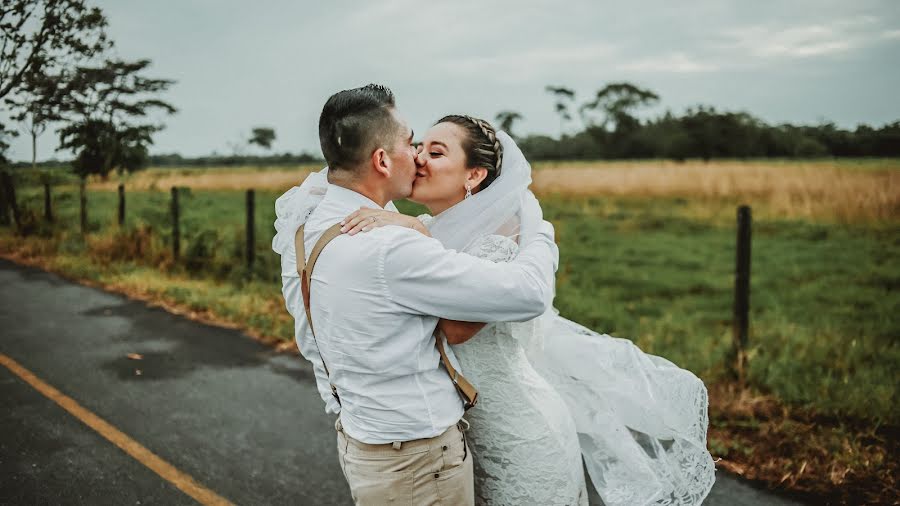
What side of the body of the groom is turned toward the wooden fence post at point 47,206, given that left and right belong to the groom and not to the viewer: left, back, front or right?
left

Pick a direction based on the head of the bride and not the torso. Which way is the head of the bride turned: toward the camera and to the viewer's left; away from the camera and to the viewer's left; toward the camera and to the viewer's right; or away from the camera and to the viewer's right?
toward the camera and to the viewer's left

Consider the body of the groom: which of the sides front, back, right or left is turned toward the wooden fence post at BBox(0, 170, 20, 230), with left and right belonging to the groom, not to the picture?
left

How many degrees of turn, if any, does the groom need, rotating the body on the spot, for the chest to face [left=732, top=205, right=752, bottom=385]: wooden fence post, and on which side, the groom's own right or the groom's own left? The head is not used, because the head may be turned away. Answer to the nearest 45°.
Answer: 0° — they already face it

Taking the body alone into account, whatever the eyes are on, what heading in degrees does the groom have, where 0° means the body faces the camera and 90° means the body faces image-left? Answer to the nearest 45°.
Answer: approximately 225°

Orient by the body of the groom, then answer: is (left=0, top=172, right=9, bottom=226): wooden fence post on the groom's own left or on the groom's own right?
on the groom's own left

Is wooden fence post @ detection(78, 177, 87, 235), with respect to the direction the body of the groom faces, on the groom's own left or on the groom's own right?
on the groom's own left

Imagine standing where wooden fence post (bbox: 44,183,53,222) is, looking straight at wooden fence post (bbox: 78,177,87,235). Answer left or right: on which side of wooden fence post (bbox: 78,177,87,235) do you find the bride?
right
